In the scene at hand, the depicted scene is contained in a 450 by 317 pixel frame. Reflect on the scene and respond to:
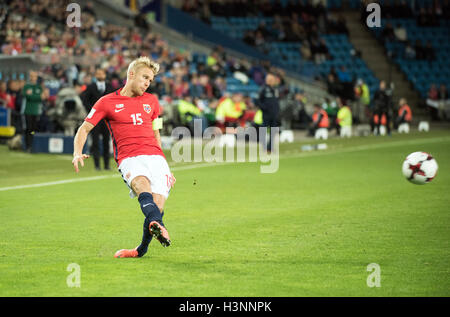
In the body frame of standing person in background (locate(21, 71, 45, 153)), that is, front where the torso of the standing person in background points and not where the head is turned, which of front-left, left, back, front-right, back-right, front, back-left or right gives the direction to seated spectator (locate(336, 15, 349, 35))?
left

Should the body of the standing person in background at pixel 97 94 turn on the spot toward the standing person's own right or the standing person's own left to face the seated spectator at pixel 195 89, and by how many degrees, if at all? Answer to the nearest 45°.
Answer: approximately 180°

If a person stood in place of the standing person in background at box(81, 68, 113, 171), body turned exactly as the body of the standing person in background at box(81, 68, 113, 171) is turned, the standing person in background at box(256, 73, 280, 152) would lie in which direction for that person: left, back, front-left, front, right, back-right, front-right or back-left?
back-left

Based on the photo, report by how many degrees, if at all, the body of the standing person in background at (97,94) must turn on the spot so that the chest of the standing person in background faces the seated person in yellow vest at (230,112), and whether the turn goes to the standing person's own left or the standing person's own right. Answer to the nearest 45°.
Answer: approximately 135° to the standing person's own left

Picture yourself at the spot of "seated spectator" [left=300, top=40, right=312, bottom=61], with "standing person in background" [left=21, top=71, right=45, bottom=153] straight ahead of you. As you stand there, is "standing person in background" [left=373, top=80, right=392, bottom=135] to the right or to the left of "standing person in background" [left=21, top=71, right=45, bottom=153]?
left

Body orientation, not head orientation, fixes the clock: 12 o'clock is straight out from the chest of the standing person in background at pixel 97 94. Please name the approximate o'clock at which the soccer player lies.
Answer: The soccer player is roughly at 12 o'clock from the standing person in background.

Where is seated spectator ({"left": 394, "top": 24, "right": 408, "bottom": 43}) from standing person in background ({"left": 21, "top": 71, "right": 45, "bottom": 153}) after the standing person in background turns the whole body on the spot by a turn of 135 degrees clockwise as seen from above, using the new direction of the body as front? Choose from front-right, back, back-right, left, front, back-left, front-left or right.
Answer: back-right

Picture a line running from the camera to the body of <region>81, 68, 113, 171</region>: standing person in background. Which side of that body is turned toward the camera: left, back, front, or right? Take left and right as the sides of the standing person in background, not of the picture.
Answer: front

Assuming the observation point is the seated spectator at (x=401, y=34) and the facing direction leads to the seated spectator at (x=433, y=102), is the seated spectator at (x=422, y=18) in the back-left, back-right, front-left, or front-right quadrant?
back-left

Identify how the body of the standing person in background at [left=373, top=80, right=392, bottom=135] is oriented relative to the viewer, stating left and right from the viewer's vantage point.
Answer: facing the viewer
